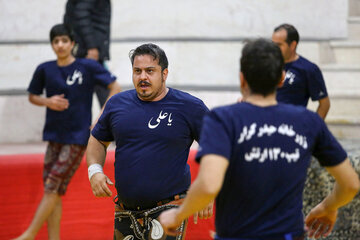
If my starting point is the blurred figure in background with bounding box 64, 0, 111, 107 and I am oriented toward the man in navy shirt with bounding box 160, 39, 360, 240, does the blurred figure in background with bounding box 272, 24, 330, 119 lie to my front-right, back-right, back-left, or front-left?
front-left

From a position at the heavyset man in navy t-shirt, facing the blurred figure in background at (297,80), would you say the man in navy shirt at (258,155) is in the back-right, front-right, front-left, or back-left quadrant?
back-right

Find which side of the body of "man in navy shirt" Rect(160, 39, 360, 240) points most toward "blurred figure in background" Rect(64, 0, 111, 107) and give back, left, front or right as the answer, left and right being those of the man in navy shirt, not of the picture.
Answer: front

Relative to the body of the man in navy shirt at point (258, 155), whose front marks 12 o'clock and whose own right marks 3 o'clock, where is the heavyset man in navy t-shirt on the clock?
The heavyset man in navy t-shirt is roughly at 11 o'clock from the man in navy shirt.

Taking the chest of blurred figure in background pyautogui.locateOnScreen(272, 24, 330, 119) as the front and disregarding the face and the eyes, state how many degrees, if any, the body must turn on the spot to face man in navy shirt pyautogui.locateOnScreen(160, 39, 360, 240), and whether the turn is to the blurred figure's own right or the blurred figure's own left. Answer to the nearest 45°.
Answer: approximately 45° to the blurred figure's own left

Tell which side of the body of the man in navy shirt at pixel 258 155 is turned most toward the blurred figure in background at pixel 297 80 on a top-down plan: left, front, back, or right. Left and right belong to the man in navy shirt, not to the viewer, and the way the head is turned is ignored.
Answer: front

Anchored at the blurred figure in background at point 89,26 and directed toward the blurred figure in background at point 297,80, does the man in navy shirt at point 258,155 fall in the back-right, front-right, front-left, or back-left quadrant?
front-right

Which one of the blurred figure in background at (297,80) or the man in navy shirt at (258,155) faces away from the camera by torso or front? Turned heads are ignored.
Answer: the man in navy shirt

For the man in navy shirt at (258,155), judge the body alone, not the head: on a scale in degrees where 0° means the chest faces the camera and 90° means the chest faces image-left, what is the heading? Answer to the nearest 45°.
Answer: approximately 180°

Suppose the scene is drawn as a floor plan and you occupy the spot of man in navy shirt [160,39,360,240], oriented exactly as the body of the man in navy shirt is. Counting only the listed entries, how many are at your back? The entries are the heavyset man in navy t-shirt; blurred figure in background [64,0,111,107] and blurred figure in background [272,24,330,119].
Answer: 0

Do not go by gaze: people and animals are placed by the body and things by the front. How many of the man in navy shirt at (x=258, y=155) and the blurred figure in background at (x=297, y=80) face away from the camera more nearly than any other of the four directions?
1

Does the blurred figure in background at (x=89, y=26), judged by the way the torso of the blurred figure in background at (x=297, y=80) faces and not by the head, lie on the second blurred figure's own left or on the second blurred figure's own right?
on the second blurred figure's own right

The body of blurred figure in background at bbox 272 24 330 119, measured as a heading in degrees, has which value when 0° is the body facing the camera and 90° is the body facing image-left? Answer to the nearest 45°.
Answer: approximately 45°
